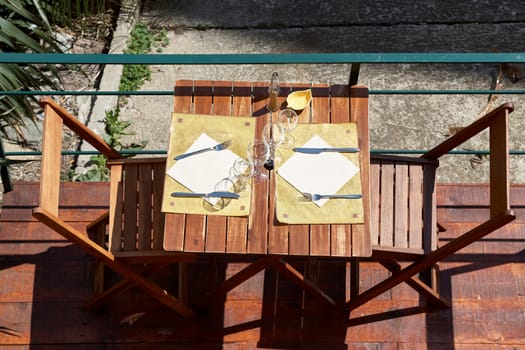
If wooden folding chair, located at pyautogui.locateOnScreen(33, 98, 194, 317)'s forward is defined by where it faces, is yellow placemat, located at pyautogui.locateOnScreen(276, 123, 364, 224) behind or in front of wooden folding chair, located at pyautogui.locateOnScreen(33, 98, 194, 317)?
in front

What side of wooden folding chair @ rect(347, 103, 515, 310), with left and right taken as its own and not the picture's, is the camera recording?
left

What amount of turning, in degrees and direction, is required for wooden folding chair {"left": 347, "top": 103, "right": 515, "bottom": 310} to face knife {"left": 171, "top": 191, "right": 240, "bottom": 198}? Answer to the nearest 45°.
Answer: approximately 45° to its left

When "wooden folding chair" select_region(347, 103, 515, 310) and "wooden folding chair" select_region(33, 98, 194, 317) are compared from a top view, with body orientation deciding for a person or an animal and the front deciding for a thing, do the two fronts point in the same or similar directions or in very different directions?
very different directions

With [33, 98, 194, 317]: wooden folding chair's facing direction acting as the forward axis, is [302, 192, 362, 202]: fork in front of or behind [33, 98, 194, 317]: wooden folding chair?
in front

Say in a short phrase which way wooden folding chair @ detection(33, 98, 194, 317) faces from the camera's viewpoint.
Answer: facing to the right of the viewer

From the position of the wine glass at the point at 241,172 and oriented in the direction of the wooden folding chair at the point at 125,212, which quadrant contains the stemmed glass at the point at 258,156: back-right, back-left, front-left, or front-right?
back-right

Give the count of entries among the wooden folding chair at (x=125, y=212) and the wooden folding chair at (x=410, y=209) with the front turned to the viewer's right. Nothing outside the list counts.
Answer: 1

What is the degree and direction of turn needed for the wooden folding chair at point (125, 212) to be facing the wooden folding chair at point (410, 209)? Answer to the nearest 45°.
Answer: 0° — it already faces it

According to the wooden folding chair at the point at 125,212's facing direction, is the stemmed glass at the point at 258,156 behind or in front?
in front

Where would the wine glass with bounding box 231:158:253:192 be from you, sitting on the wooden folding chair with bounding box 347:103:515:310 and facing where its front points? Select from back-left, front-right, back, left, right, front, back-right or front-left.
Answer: front-left
